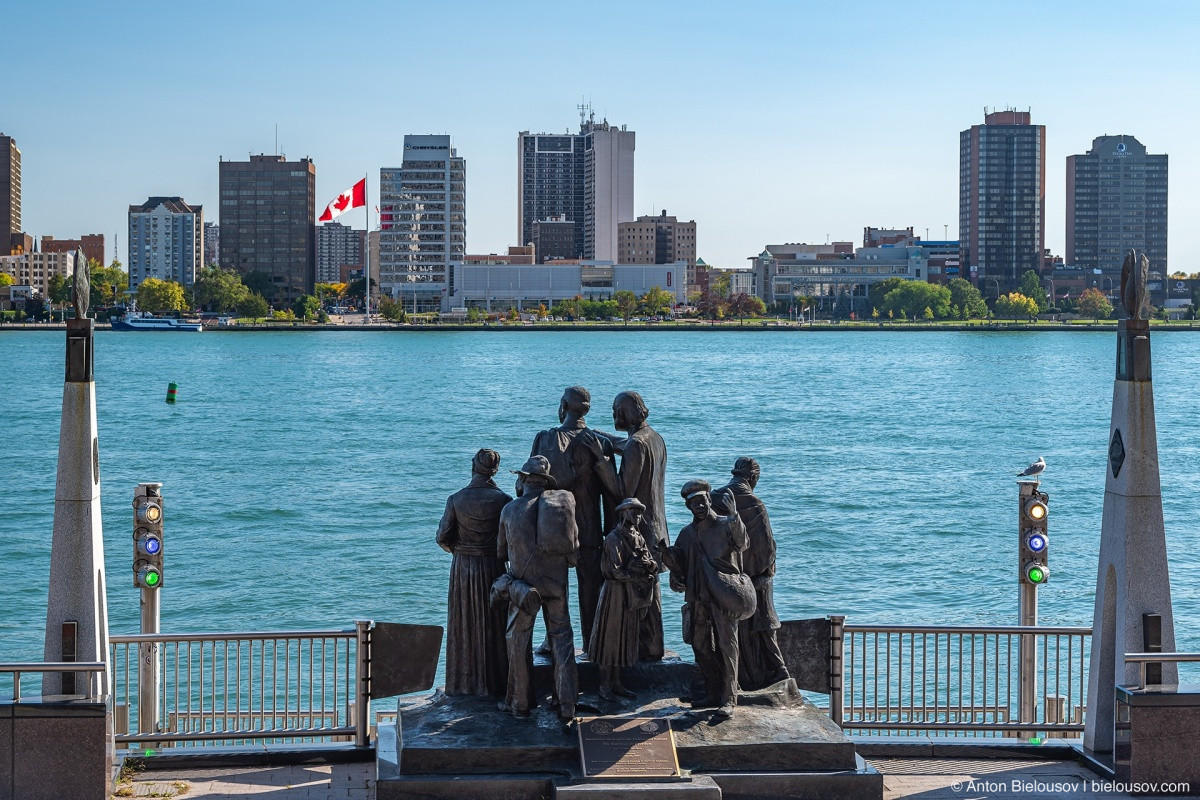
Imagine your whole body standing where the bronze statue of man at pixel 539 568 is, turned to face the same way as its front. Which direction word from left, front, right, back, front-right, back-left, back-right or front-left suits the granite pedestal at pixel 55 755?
left

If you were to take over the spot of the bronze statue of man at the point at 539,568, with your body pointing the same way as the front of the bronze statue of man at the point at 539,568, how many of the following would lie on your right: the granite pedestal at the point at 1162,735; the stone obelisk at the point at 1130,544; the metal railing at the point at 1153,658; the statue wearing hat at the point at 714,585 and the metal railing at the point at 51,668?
4

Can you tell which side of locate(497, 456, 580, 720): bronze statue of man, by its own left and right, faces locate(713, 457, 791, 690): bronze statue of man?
right

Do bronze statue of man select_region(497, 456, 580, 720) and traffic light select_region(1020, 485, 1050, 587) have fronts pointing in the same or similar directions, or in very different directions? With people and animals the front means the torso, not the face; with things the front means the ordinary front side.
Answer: very different directions

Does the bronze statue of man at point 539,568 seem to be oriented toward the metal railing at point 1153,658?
no

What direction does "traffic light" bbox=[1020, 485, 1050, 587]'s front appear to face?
toward the camera

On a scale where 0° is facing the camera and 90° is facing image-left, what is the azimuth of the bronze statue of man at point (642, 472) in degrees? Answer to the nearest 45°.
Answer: approximately 135°

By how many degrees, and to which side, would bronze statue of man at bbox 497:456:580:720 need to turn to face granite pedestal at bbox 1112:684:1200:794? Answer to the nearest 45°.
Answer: approximately 90° to its right

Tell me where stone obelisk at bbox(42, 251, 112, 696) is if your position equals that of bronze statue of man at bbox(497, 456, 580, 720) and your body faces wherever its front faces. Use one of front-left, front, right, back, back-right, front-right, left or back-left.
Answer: left

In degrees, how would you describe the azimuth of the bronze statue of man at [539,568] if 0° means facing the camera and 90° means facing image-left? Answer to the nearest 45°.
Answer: approximately 180°

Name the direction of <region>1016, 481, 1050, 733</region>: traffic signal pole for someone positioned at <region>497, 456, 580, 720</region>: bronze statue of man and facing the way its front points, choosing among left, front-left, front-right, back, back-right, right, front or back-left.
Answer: front-right
